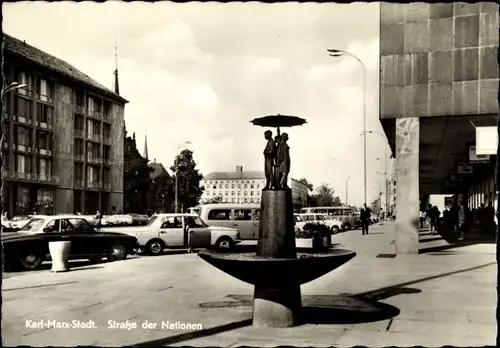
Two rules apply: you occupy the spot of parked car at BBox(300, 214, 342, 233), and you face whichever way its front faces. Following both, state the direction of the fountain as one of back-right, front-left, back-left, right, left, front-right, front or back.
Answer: right

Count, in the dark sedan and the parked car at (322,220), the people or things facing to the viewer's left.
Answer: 0

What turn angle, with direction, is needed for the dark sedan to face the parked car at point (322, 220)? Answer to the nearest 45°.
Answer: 0° — it already faces it

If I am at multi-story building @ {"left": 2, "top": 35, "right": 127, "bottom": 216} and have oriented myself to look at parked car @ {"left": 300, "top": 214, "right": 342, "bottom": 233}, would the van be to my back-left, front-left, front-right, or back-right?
front-right

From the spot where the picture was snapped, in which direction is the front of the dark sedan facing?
facing away from the viewer and to the right of the viewer

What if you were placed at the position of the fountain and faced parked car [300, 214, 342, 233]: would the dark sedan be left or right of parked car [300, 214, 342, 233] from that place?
left

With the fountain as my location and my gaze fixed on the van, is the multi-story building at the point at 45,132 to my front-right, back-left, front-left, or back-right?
front-left

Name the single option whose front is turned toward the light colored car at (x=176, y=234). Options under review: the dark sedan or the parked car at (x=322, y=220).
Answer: the dark sedan
